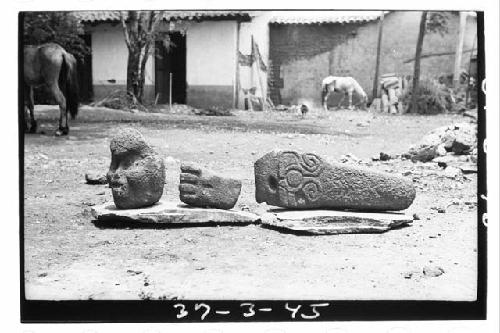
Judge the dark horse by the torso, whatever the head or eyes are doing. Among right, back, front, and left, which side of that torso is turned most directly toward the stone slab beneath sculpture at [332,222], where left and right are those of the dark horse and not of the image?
back

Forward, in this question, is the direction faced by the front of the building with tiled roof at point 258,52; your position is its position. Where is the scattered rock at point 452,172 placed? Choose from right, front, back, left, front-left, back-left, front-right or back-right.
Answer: front

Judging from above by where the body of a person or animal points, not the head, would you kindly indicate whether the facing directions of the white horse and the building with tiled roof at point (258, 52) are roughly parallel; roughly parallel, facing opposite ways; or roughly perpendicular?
roughly perpendicular

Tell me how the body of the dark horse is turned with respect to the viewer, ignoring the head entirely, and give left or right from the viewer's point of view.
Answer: facing away from the viewer and to the left of the viewer
